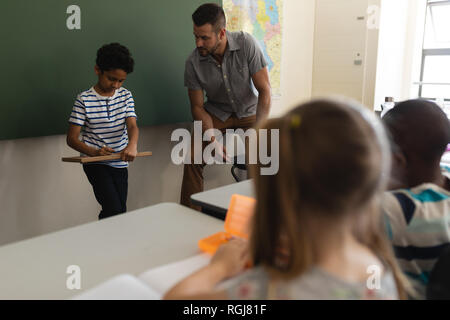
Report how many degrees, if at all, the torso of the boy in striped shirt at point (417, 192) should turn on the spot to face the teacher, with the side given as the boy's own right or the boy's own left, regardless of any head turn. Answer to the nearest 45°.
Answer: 0° — they already face them

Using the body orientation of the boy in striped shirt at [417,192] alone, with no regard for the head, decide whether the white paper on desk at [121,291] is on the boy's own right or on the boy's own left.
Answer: on the boy's own left

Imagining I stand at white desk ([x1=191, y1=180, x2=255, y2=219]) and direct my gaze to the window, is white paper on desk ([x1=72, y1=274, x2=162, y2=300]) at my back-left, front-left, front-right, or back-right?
back-right

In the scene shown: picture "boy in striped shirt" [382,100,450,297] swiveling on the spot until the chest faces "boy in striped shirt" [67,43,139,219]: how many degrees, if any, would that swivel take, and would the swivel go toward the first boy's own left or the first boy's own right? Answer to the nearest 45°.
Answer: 0° — they already face them

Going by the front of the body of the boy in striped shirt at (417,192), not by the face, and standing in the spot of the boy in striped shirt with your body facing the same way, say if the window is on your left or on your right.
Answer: on your right

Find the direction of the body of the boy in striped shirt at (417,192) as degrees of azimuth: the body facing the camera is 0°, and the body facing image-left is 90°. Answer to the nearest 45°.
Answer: approximately 135°

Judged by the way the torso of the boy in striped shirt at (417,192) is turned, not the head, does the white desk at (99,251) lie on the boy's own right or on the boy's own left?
on the boy's own left
